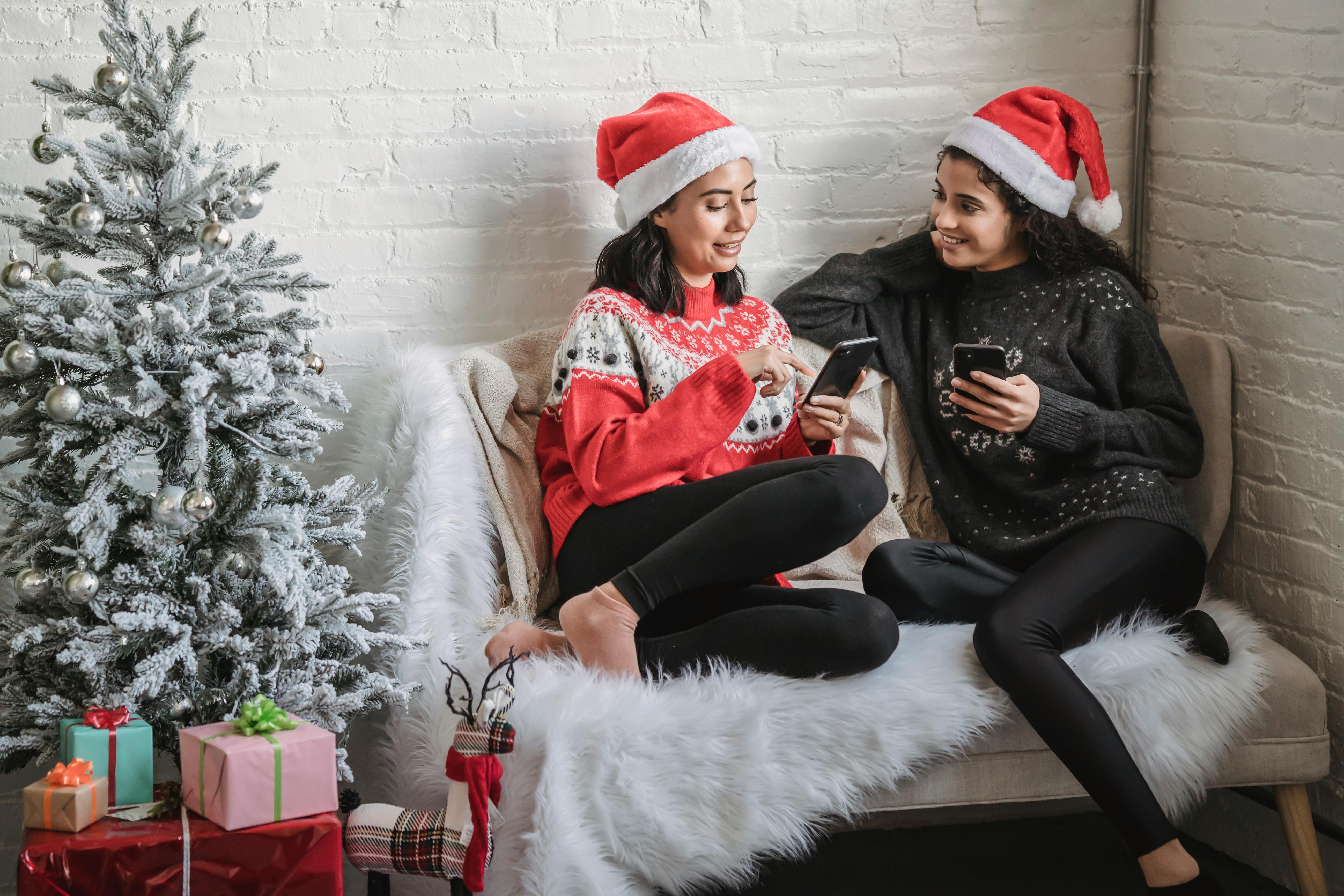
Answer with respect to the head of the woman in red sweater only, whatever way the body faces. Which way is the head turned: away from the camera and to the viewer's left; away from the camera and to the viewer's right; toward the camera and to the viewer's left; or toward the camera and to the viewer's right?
toward the camera and to the viewer's right

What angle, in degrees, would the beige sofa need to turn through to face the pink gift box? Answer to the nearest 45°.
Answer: approximately 45° to its right

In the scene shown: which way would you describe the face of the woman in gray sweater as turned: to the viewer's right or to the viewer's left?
to the viewer's left

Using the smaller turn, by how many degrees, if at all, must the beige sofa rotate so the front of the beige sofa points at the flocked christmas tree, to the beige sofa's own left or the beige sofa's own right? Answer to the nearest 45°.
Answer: approximately 45° to the beige sofa's own right

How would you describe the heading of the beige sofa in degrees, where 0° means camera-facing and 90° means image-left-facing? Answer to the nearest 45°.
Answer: approximately 0°

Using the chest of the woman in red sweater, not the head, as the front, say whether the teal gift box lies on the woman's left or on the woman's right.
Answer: on the woman's right
